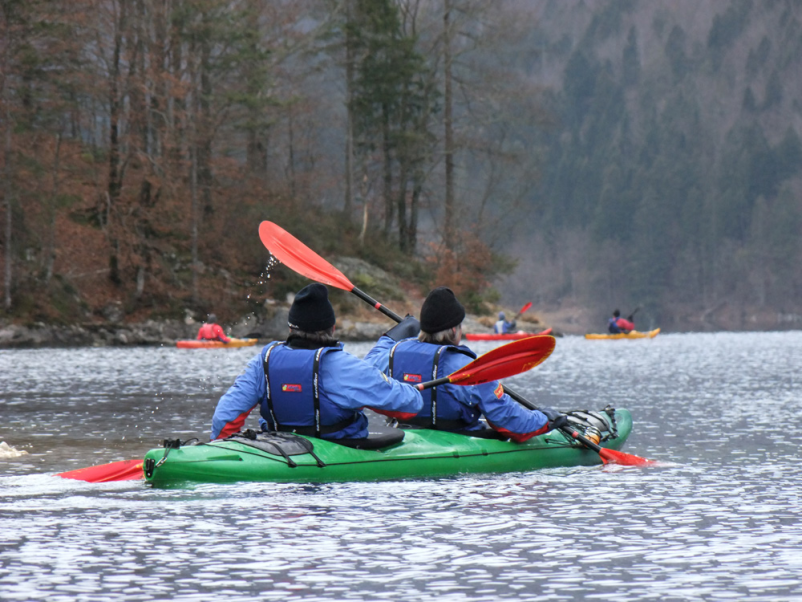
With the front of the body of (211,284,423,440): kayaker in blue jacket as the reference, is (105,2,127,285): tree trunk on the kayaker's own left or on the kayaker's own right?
on the kayaker's own left

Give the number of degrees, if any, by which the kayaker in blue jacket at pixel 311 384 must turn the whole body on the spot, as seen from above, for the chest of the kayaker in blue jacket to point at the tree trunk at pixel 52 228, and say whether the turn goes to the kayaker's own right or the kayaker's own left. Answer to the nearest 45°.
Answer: approximately 45° to the kayaker's own left

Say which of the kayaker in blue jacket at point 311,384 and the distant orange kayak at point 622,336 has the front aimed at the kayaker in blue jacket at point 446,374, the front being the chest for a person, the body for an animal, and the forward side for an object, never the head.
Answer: the kayaker in blue jacket at point 311,384

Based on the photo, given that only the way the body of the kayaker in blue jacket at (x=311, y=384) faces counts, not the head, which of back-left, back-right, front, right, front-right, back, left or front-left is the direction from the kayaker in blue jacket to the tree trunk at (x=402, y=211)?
front-left

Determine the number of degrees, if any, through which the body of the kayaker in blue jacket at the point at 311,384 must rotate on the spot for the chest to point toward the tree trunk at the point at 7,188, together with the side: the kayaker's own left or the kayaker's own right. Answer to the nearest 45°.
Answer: approximately 45° to the kayaker's own left

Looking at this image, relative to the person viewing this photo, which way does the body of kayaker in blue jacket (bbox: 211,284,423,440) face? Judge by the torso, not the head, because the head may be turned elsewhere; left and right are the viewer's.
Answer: facing away from the viewer and to the right of the viewer

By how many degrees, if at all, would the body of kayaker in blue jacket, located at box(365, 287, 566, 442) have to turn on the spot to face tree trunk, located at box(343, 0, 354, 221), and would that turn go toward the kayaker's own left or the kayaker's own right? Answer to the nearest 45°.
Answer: approximately 45° to the kayaker's own left

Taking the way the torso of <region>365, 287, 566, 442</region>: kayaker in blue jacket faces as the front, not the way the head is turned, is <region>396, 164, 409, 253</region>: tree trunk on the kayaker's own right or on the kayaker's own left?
on the kayaker's own left

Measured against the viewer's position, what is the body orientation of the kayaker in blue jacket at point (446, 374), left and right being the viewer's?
facing away from the viewer and to the right of the viewer
